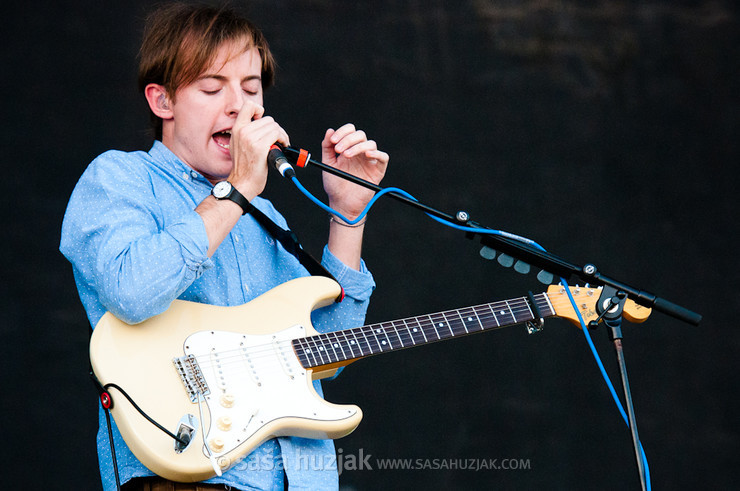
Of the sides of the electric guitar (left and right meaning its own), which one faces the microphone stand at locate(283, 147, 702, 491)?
left

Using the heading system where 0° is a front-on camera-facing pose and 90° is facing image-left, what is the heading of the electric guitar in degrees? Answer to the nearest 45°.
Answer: approximately 0°
